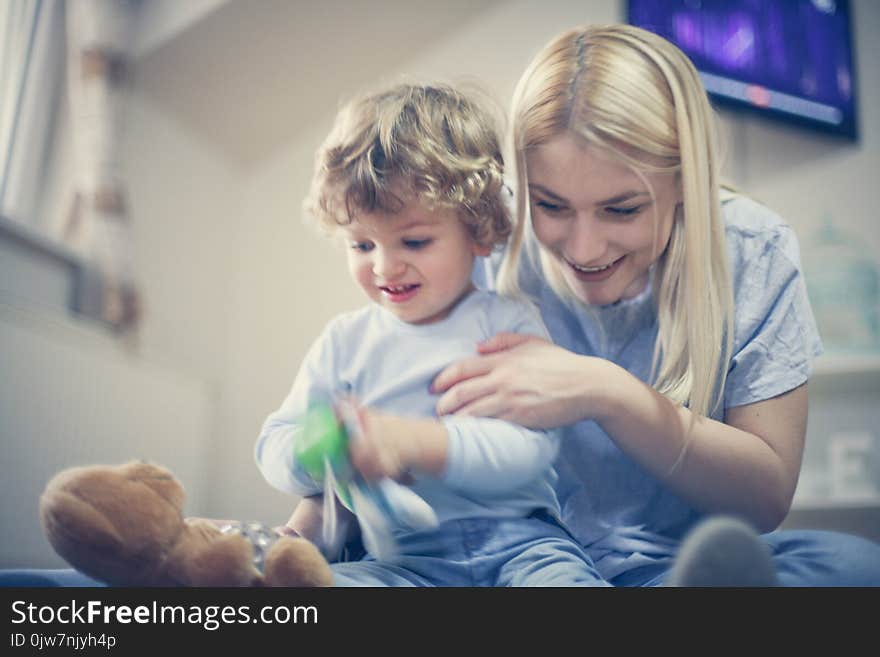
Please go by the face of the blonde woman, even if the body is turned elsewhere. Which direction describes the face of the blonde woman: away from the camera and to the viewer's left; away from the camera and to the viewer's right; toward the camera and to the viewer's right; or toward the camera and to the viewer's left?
toward the camera and to the viewer's left

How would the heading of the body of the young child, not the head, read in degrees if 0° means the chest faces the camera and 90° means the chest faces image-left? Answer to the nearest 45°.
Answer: approximately 45°

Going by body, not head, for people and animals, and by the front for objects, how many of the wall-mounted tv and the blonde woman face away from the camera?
0

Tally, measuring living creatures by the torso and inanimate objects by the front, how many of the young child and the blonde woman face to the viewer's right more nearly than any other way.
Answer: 0

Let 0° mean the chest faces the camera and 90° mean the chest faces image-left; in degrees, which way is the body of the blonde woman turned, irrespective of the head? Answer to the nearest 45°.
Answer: approximately 45°

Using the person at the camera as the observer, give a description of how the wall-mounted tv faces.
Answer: facing the viewer and to the right of the viewer

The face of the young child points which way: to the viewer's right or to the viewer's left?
to the viewer's left
